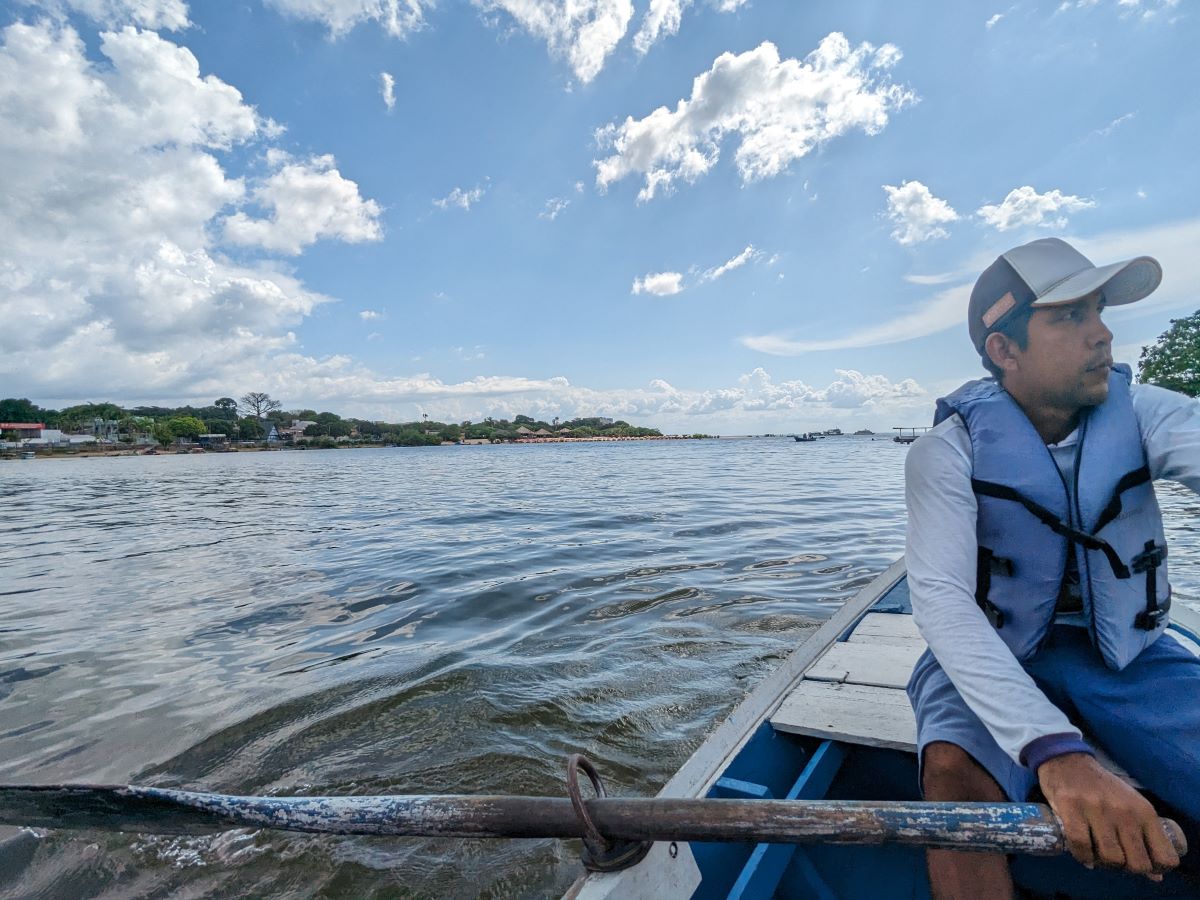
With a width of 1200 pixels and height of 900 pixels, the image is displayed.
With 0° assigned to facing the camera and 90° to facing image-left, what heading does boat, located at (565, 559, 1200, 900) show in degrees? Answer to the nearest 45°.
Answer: approximately 180°
